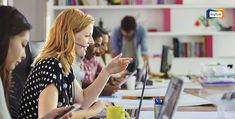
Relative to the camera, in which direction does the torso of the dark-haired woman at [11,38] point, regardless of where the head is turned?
to the viewer's right

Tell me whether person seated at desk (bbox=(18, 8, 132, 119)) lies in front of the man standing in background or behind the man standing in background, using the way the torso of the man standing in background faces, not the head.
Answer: in front

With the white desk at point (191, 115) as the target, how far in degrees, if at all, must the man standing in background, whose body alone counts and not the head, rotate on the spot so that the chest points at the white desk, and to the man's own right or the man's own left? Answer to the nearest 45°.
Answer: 0° — they already face it

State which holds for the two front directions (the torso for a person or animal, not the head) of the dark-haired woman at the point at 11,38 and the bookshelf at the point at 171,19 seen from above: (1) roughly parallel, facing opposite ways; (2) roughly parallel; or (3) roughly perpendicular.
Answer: roughly perpendicular

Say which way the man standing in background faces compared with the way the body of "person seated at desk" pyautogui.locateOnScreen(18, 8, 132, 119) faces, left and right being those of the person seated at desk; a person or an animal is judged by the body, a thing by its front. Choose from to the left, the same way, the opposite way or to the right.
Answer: to the right

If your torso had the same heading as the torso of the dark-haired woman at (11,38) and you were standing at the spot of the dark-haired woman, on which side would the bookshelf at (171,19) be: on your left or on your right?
on your left

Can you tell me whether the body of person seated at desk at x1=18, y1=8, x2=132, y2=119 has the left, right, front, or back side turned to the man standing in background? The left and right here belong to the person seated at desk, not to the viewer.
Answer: left

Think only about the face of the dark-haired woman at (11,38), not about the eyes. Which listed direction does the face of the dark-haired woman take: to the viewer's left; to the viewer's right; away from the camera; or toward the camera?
to the viewer's right

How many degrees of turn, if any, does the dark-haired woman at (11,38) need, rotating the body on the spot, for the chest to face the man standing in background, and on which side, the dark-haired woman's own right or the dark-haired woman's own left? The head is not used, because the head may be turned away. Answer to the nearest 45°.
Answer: approximately 90° to the dark-haired woman's own left

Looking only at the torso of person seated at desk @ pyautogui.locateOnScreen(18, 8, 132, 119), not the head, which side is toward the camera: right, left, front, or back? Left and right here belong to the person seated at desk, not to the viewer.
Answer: right
